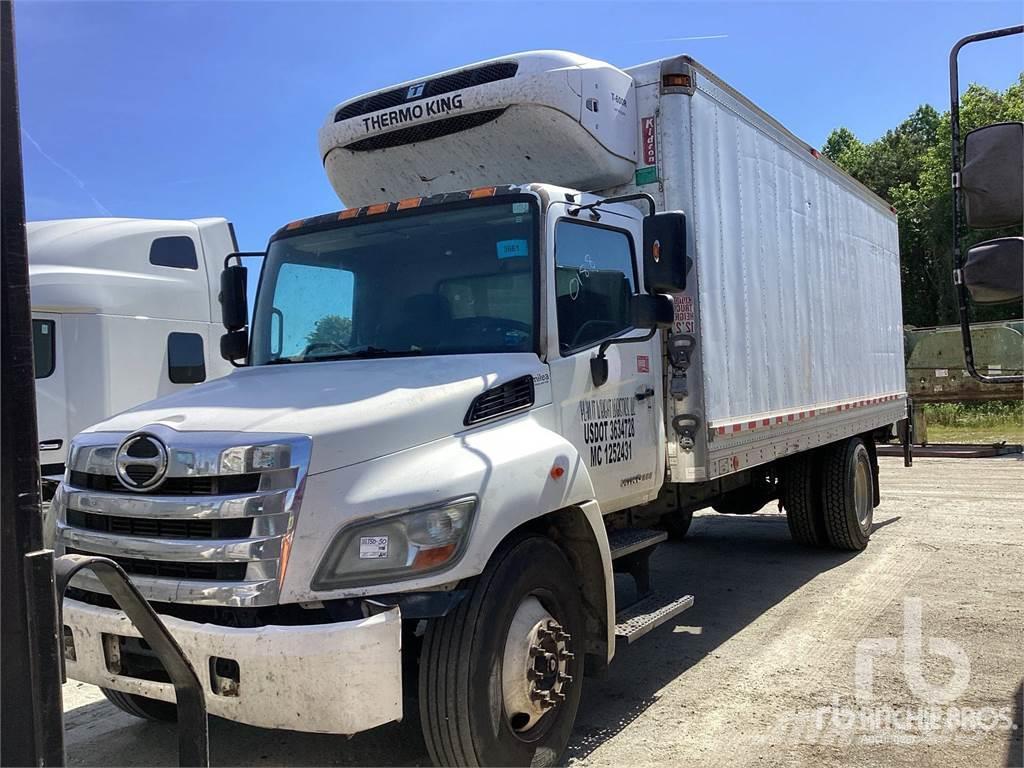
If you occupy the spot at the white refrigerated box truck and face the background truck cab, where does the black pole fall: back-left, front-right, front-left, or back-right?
back-left

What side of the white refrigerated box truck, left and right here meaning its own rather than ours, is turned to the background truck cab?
right

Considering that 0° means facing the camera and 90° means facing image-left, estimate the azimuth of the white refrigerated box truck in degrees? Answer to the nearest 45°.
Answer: approximately 45°

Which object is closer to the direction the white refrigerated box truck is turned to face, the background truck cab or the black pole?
the black pole
